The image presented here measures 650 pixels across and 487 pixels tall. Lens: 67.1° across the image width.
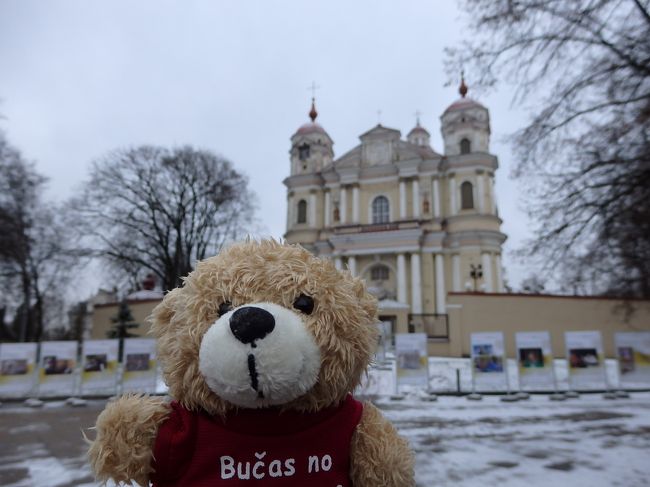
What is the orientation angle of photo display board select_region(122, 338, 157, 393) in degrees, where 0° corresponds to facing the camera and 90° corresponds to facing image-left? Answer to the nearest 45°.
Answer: approximately 0°

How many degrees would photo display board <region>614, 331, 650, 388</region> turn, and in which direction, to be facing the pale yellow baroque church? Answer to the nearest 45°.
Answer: approximately 135° to its right

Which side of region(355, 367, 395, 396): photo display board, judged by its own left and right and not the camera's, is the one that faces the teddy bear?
front

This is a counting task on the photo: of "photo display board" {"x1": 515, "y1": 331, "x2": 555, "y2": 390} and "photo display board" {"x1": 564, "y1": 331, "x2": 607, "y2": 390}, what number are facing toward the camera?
2

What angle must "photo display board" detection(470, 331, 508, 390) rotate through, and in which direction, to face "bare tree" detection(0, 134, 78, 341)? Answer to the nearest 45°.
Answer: approximately 90° to its right

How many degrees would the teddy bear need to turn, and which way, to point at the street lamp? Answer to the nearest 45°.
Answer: approximately 135° to its left

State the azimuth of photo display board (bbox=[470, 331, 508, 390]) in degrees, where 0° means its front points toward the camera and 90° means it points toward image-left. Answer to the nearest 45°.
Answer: approximately 0°

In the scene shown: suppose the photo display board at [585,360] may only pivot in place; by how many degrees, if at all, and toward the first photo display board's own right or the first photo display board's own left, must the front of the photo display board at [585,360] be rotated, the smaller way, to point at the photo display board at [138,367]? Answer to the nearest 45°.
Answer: approximately 45° to the first photo display board's own right
